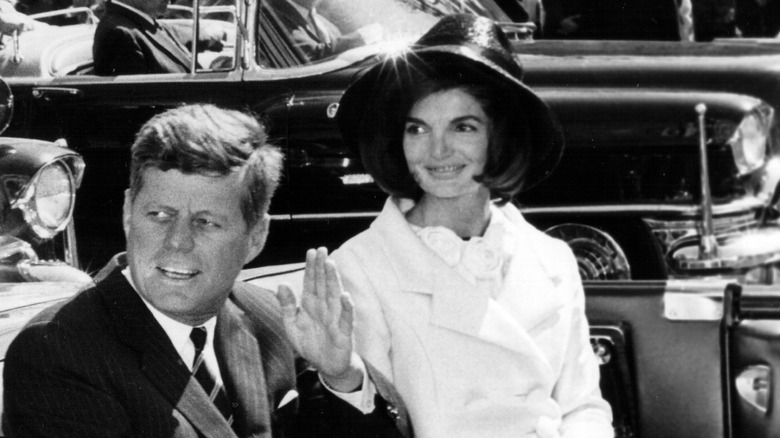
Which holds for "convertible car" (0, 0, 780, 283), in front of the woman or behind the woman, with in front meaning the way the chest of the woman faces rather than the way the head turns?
behind

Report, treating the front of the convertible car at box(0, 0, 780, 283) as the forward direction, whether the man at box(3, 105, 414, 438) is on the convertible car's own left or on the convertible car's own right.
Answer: on the convertible car's own right

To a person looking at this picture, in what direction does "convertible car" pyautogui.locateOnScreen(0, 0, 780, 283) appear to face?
facing to the right of the viewer

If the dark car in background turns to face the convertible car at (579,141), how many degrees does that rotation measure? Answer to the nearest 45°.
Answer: approximately 45° to its left

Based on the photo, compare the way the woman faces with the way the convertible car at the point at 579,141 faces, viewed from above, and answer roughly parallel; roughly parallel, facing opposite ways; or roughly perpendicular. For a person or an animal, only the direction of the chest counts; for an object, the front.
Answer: roughly perpendicular

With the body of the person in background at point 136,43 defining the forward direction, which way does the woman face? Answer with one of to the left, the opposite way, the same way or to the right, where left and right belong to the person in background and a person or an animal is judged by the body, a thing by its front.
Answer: to the right

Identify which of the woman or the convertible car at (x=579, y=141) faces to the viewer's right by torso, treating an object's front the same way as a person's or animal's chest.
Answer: the convertible car

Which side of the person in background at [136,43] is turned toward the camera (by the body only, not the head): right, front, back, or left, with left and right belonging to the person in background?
right

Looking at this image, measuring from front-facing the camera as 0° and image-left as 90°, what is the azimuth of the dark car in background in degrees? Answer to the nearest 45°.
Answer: approximately 315°

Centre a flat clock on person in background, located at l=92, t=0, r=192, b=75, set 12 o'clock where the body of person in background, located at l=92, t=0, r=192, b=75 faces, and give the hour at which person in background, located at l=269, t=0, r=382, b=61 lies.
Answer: person in background, located at l=269, t=0, r=382, b=61 is roughly at 1 o'clock from person in background, located at l=92, t=0, r=192, b=75.

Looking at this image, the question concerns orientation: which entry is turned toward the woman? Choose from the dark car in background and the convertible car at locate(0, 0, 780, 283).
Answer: the dark car in background
